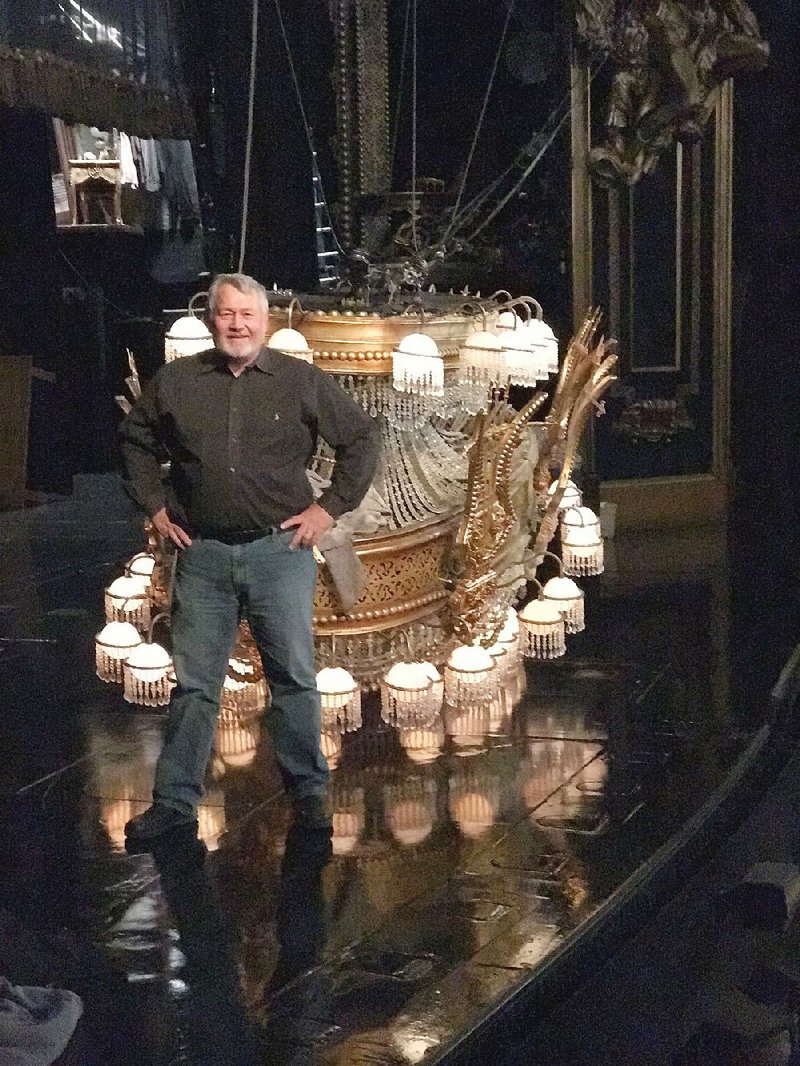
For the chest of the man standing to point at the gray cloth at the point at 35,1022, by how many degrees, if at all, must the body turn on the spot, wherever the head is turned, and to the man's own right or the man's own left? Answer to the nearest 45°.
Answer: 0° — they already face it

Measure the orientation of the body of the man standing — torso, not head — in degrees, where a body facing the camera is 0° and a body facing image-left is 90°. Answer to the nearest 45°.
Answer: approximately 0°

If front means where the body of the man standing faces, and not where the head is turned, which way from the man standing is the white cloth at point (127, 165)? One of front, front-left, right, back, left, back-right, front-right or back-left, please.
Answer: back
